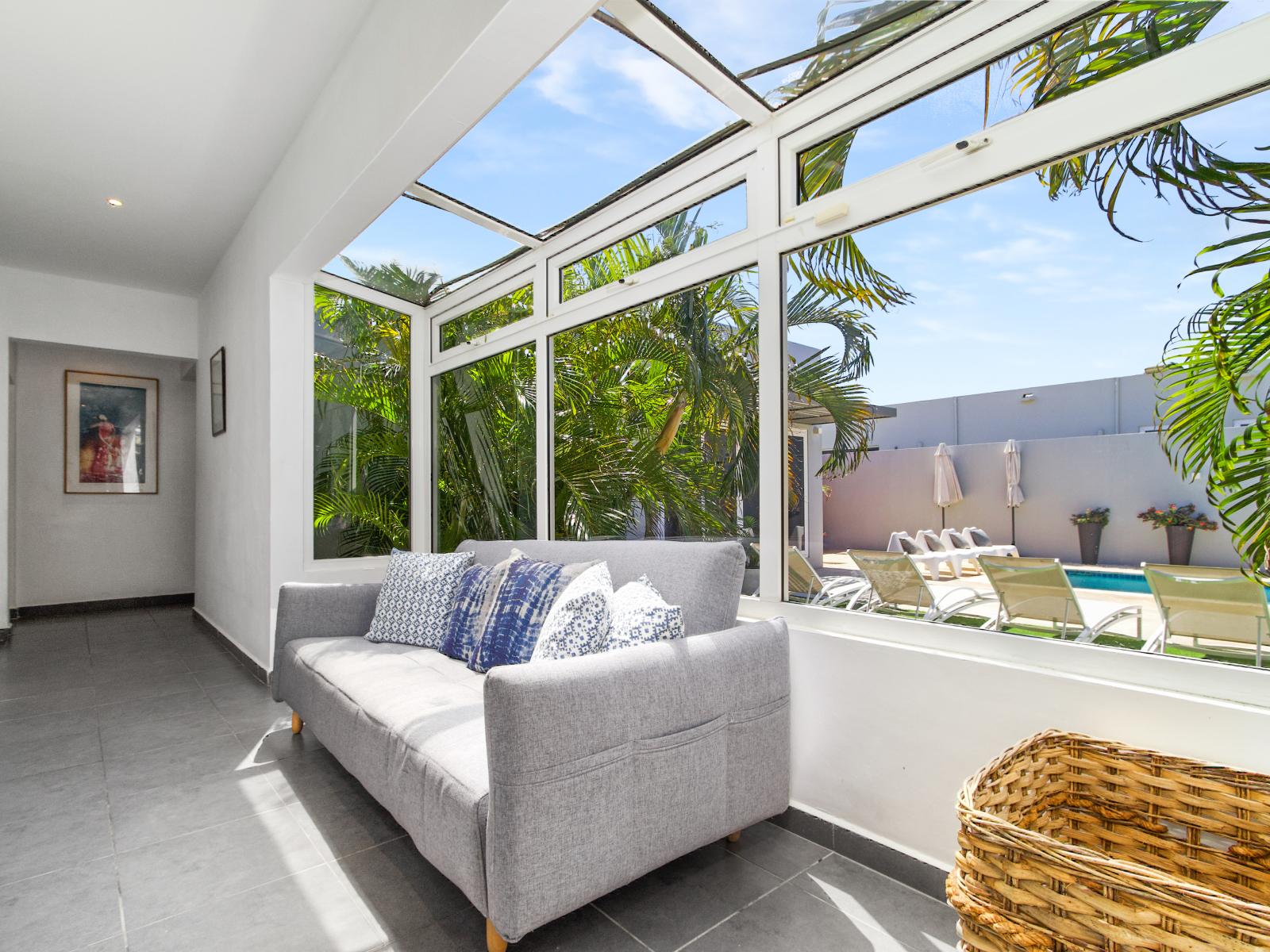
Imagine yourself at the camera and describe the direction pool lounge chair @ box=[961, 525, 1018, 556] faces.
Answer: facing the viewer and to the right of the viewer

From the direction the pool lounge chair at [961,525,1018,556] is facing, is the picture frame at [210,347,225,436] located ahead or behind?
behind

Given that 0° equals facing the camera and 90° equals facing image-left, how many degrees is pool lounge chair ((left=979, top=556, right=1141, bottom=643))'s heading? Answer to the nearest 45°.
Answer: approximately 225°

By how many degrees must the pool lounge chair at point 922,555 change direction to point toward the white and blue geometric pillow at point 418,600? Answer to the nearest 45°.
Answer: approximately 135° to its right

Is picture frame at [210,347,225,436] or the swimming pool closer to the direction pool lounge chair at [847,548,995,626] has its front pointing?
the swimming pool

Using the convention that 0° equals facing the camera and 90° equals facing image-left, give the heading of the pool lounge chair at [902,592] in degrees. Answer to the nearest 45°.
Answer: approximately 225°
